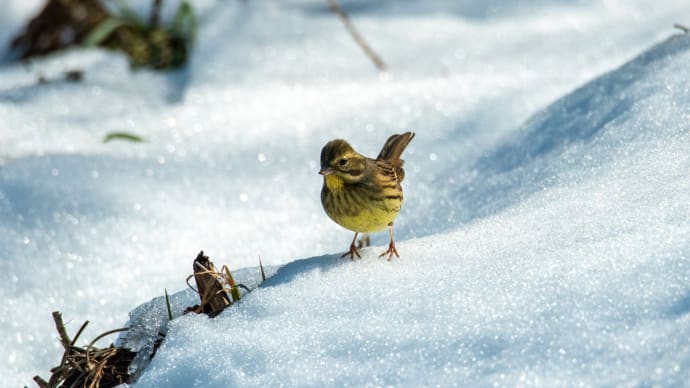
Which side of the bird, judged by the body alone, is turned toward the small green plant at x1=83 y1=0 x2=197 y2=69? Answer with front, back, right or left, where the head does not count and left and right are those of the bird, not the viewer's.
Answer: right

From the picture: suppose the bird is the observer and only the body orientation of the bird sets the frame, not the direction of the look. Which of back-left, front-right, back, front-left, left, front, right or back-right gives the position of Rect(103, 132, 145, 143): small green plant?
right

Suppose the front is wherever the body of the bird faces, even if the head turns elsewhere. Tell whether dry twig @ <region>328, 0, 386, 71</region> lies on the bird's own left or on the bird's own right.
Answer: on the bird's own right

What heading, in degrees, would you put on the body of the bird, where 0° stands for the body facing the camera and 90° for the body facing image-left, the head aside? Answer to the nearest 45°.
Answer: approximately 45°
